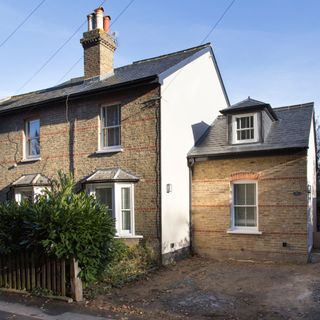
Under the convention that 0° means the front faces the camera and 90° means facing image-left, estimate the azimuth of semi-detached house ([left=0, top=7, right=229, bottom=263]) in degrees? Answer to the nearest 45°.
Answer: approximately 45°

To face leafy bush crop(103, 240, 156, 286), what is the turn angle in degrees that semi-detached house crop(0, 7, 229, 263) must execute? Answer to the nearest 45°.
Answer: approximately 45° to its left

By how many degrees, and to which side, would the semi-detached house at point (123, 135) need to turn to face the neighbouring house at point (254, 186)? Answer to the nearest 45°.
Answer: approximately 135° to its left

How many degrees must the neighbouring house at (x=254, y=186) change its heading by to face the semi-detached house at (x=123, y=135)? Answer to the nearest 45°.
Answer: approximately 90° to its right

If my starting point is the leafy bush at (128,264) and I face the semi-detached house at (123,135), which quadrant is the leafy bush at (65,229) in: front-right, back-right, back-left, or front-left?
back-left

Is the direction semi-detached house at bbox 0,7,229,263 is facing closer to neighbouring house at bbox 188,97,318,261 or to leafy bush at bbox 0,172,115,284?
the leafy bush
